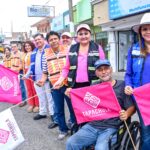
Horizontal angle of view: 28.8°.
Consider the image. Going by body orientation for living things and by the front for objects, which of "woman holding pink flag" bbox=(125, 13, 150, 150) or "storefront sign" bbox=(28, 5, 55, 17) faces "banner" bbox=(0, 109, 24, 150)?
the storefront sign

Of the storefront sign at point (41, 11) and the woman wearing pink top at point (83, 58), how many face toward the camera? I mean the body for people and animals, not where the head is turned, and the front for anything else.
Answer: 2

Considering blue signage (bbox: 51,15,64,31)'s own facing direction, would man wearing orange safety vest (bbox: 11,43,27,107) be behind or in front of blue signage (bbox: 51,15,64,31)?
in front

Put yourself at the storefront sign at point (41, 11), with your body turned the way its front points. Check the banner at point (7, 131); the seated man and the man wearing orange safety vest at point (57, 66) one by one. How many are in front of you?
3

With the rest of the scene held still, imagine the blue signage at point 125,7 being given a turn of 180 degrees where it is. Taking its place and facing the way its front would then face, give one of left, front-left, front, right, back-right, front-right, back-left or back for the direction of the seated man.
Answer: back-right

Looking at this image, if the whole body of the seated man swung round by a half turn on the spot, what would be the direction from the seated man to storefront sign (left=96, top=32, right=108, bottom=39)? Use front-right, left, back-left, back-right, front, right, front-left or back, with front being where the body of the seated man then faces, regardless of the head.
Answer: front-left

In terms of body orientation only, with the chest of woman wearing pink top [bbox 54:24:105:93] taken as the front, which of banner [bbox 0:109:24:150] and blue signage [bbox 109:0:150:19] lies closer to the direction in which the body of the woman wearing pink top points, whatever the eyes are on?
the banner

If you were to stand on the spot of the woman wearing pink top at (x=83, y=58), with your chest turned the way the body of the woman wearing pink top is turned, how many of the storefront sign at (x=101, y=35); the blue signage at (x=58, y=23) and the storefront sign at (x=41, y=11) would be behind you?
3

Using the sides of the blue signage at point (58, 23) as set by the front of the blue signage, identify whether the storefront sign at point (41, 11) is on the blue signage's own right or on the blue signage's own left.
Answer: on the blue signage's own right

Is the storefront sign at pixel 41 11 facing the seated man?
yes
